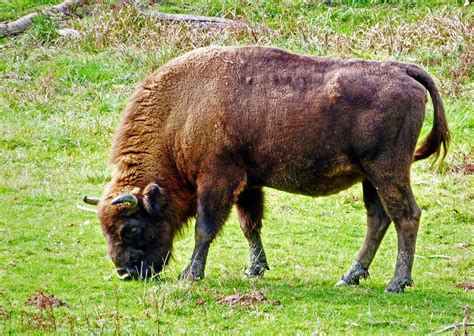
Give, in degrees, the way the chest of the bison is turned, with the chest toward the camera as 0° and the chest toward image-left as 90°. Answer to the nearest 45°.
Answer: approximately 90°
